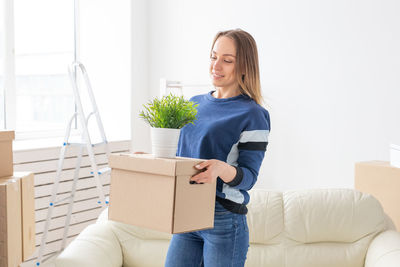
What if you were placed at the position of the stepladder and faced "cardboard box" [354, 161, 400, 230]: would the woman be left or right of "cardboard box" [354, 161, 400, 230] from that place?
right

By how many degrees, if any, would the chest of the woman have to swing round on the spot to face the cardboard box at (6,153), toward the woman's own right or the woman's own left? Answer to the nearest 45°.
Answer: approximately 90° to the woman's own right

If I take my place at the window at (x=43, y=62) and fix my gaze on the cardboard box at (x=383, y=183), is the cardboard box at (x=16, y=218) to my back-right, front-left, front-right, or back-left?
front-right

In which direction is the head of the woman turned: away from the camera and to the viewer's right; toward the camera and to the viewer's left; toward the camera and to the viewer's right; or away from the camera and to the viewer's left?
toward the camera and to the viewer's left

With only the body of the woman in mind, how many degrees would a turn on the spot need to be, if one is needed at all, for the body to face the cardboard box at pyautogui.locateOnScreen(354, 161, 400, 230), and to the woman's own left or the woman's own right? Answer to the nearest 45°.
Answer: approximately 180°

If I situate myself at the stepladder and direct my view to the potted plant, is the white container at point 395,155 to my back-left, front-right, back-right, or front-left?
front-left

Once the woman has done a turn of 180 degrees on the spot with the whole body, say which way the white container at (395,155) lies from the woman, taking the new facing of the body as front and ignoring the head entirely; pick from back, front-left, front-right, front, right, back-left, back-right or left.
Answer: front

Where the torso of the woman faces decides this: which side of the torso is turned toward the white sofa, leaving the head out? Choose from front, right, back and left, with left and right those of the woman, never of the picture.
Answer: back

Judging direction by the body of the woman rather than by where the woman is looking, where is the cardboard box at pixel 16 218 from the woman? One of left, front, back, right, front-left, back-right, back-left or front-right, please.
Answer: right

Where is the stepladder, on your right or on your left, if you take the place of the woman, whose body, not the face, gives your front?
on your right

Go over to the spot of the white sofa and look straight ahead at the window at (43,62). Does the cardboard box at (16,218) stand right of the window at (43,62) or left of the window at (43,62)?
left

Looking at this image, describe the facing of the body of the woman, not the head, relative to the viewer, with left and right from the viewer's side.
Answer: facing the viewer and to the left of the viewer

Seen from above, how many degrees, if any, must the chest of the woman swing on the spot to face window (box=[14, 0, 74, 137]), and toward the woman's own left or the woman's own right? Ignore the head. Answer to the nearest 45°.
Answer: approximately 90° to the woman's own right

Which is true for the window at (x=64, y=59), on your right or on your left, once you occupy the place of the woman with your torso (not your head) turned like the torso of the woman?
on your right
